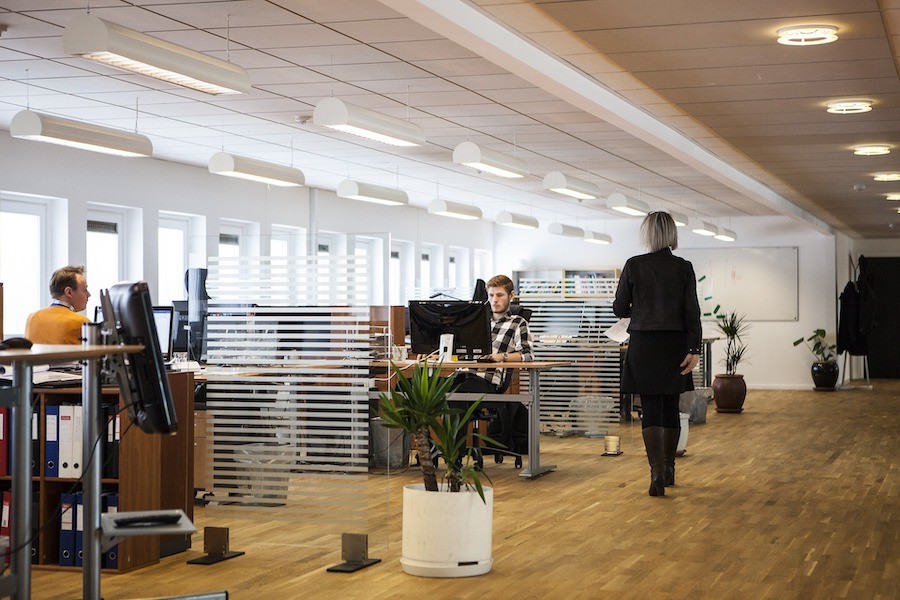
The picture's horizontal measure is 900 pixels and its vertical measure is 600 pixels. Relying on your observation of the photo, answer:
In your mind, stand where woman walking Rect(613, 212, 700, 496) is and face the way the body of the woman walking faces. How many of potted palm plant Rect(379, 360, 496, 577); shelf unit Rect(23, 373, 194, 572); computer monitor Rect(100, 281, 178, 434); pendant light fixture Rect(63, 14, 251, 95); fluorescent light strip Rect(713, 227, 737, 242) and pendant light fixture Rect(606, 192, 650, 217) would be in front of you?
2

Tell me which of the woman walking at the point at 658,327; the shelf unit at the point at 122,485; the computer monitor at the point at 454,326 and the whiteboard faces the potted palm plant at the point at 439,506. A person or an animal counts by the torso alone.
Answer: the whiteboard

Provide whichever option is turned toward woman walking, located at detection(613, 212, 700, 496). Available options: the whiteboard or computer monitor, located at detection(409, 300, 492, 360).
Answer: the whiteboard

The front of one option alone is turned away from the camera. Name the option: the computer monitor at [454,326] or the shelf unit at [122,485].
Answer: the computer monitor

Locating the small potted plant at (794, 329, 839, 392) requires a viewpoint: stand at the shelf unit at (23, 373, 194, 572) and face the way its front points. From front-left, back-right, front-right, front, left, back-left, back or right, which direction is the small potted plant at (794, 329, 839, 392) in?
back

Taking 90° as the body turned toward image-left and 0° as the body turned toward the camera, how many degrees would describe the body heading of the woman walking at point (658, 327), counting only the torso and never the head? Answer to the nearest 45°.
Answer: approximately 180°

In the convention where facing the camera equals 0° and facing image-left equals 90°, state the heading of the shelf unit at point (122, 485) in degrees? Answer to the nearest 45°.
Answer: approximately 45°

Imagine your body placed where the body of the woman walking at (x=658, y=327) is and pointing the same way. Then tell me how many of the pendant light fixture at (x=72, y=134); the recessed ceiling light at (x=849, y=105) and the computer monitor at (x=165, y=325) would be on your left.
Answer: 2

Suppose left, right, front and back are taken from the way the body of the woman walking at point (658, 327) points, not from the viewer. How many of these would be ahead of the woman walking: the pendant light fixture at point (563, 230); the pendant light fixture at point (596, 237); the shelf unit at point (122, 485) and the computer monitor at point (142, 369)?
2

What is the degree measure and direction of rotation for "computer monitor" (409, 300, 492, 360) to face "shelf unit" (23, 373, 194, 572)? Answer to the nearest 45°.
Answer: approximately 135° to its left

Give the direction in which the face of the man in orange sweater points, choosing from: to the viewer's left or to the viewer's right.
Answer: to the viewer's right

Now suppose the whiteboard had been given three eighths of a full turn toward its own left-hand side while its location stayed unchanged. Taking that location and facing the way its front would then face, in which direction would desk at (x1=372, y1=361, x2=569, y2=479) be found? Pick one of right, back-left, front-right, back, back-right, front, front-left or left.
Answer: back-right

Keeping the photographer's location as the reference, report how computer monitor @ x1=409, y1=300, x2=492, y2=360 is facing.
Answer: facing away from the viewer

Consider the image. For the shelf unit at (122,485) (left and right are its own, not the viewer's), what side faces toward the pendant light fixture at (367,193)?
back

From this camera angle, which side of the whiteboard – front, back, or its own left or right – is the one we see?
front
